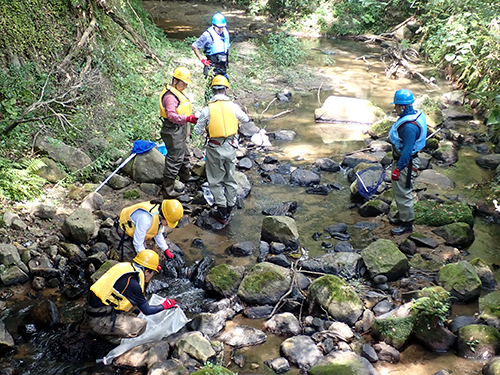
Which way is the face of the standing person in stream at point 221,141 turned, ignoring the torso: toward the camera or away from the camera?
away from the camera

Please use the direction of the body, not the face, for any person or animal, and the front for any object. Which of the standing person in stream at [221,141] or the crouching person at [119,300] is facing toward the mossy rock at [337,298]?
the crouching person

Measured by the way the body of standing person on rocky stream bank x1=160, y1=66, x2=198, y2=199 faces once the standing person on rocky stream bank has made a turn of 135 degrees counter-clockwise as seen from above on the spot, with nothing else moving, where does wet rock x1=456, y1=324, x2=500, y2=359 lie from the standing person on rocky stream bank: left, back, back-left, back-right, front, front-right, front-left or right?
back

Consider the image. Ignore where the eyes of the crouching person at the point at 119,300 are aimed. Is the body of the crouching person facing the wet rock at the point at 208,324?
yes

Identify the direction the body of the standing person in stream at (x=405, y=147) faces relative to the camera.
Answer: to the viewer's left

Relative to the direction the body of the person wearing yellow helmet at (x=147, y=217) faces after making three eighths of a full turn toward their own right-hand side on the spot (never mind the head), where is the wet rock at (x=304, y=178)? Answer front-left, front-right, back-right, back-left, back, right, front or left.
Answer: back-right

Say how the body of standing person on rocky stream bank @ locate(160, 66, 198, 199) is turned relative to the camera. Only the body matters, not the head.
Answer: to the viewer's right

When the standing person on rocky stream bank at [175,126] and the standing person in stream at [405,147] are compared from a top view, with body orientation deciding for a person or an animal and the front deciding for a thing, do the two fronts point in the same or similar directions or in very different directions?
very different directions

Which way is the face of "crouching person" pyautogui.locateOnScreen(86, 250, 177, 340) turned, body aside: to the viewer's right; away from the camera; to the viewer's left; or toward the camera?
to the viewer's right

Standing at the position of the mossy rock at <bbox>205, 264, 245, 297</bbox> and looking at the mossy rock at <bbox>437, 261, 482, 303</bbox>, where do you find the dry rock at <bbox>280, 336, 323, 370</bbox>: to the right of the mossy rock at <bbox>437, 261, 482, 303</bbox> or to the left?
right

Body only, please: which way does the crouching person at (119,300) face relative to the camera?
to the viewer's right

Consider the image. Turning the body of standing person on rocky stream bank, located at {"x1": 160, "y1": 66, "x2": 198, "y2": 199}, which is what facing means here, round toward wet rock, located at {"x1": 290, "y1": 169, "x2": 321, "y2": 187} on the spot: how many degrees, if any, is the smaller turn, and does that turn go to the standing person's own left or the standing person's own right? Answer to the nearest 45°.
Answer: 0° — they already face it

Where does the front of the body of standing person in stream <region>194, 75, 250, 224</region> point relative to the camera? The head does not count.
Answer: away from the camera

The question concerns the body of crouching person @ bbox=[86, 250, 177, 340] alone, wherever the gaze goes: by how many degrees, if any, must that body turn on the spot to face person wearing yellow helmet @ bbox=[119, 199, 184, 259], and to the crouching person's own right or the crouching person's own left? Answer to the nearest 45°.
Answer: approximately 45° to the crouching person's own left

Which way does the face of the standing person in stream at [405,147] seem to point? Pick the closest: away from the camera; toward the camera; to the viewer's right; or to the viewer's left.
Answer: to the viewer's left

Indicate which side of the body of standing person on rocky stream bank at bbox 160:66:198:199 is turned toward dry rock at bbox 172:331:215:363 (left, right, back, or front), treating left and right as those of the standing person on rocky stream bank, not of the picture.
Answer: right
